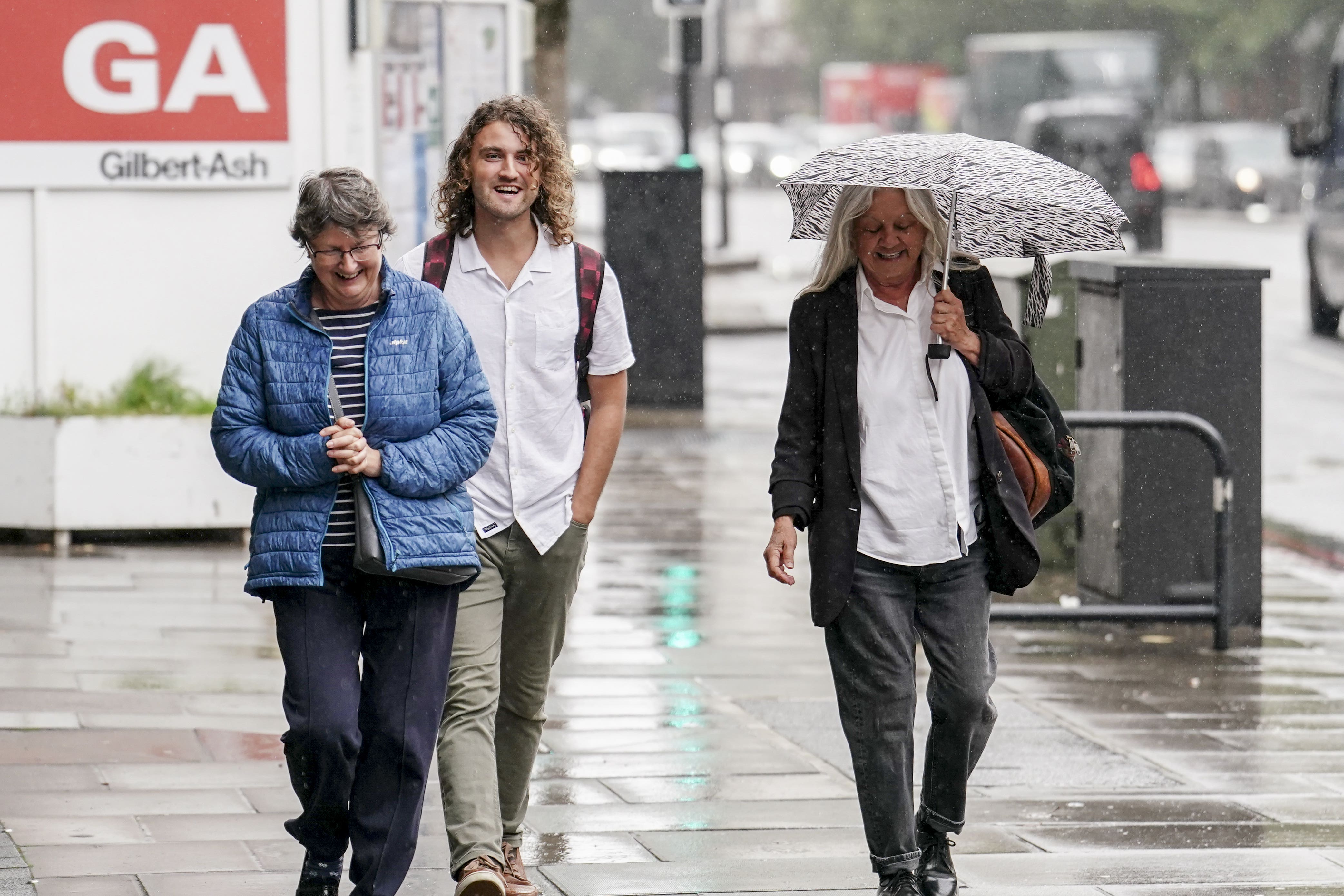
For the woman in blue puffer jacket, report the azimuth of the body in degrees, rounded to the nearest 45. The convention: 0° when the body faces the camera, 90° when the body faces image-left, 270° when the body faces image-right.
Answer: approximately 0°

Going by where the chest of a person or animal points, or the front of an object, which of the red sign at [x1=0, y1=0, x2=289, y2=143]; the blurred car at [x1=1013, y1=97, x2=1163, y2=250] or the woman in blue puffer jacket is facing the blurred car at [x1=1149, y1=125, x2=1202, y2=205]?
the blurred car at [x1=1013, y1=97, x2=1163, y2=250]

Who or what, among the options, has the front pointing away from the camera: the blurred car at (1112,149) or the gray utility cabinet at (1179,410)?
the blurred car

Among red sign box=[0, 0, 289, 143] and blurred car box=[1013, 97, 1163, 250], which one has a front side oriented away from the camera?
the blurred car

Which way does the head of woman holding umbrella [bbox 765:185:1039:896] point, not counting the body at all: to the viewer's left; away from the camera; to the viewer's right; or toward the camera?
toward the camera

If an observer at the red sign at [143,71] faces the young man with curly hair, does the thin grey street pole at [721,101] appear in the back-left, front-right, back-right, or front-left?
back-left

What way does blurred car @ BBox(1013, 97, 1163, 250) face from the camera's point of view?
away from the camera

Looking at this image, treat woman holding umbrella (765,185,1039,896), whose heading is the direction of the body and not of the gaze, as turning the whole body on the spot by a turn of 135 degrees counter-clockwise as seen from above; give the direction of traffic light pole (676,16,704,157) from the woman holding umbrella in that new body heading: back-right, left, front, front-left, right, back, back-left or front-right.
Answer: front-left

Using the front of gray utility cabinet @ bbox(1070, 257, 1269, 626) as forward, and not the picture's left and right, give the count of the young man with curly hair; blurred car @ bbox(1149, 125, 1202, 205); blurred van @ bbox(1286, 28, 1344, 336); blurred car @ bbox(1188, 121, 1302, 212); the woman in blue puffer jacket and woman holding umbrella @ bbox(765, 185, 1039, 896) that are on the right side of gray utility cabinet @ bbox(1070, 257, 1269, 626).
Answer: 3

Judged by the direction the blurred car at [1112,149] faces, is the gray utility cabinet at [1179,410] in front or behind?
behind

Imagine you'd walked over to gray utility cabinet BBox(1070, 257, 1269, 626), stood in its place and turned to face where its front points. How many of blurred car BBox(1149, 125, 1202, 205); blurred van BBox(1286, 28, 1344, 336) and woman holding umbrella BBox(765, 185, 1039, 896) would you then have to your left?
1

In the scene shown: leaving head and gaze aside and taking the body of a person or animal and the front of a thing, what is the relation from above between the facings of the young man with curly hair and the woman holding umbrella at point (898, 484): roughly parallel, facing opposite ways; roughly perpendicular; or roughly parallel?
roughly parallel

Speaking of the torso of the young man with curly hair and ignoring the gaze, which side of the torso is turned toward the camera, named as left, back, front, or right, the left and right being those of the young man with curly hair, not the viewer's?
front

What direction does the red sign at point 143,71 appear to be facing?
toward the camera

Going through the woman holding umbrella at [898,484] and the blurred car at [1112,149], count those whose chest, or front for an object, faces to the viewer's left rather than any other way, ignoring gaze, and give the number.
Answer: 0

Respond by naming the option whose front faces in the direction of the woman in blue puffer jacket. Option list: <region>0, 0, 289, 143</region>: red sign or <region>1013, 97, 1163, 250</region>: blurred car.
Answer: the red sign

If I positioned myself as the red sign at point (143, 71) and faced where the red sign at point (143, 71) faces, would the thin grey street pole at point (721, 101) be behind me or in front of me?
behind
